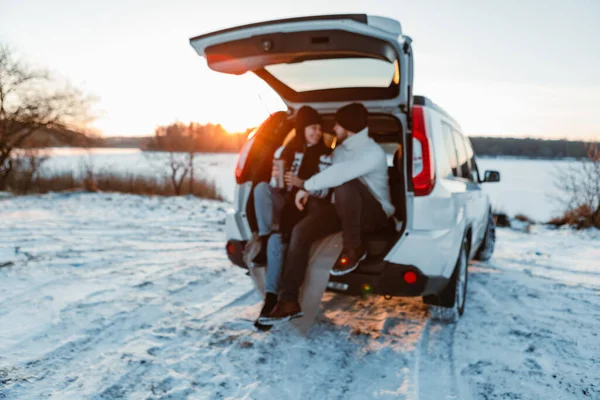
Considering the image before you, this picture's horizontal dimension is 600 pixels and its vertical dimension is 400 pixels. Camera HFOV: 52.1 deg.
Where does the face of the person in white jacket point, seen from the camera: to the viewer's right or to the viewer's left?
to the viewer's left

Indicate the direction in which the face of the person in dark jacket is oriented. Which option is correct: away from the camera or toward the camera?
toward the camera

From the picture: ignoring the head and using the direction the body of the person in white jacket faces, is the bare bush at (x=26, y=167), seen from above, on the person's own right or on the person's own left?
on the person's own right

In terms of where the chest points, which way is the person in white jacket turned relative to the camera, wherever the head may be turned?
to the viewer's left

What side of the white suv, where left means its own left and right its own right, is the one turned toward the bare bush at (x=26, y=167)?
left

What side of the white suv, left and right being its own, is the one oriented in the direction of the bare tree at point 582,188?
front

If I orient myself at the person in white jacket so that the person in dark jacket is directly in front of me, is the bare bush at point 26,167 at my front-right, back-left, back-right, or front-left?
front-right

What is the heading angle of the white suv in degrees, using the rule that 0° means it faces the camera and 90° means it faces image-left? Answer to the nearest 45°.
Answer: approximately 225°
